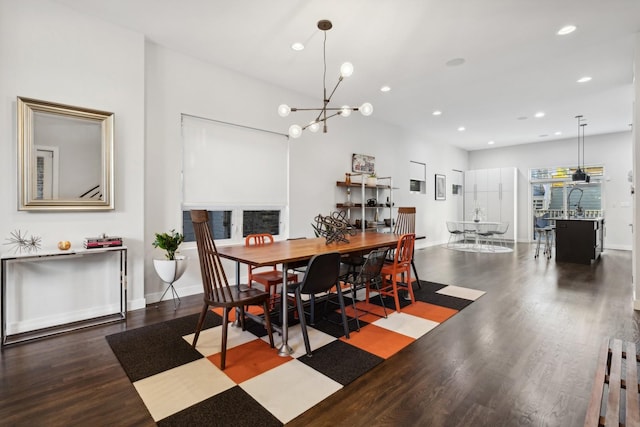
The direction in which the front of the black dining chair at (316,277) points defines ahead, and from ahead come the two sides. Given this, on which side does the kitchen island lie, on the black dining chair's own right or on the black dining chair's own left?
on the black dining chair's own right

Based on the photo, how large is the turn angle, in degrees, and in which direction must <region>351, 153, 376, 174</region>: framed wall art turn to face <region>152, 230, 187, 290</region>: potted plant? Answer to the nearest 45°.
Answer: approximately 90° to its right

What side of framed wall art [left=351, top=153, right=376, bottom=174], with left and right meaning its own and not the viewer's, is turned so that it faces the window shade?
right

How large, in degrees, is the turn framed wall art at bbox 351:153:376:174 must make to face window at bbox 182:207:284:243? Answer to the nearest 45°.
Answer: approximately 90° to its right

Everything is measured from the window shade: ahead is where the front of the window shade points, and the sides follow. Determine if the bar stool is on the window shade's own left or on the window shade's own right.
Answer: on the window shade's own left

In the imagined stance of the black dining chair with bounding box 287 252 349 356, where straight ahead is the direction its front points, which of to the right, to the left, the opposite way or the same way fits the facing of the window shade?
the opposite way

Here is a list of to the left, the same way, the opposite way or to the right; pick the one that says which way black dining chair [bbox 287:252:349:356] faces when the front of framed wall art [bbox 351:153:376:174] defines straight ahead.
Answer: the opposite way

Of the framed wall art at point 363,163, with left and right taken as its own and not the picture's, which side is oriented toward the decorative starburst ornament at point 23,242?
right
